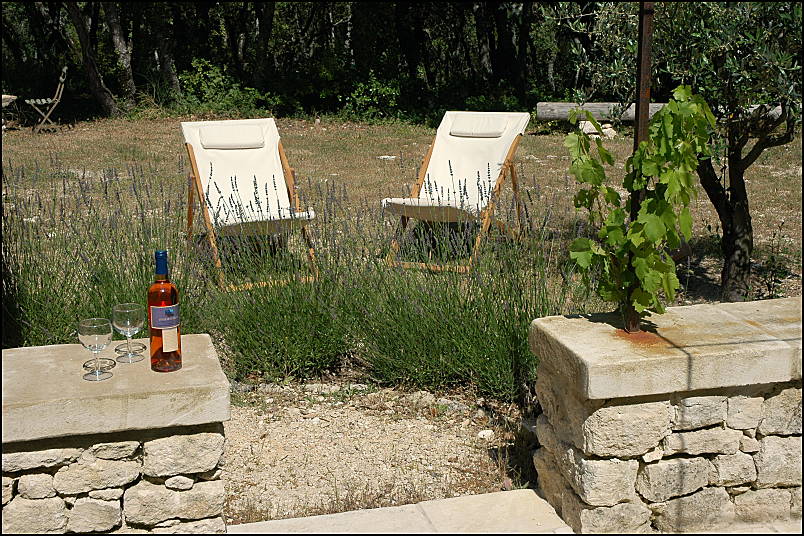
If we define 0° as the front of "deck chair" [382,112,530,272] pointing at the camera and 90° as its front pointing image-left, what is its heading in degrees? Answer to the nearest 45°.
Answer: approximately 45°

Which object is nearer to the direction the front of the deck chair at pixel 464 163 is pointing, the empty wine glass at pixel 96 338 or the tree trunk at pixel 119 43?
the empty wine glass

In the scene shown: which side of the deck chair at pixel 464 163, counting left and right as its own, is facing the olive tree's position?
left

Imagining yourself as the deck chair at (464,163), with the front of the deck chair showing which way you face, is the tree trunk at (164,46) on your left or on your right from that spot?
on your right

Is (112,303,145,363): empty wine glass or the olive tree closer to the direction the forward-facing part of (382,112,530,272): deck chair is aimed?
the empty wine glass

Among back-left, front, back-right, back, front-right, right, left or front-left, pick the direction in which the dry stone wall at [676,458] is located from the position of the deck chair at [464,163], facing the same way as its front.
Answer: front-left

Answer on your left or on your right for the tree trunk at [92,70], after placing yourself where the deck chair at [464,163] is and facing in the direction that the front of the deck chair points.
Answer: on your right

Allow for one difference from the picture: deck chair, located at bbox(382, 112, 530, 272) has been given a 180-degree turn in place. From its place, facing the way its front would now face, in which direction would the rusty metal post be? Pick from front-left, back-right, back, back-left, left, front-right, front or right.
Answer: back-right
